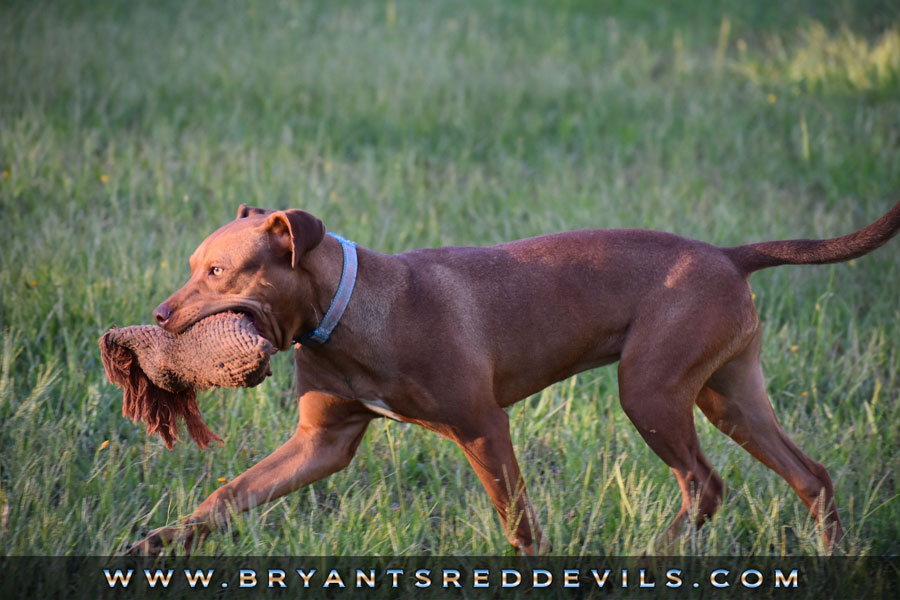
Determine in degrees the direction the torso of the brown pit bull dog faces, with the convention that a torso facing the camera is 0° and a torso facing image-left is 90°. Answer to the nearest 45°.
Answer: approximately 90°
